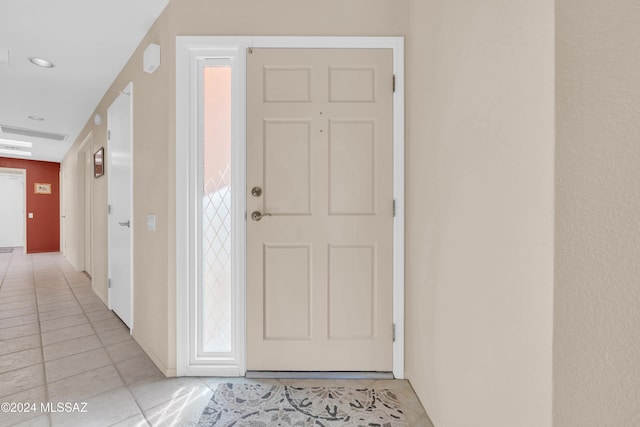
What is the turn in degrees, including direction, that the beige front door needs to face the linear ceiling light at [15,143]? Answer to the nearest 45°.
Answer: approximately 135° to its right

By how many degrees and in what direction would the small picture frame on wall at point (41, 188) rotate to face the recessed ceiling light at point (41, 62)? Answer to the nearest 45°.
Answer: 0° — it already faces it

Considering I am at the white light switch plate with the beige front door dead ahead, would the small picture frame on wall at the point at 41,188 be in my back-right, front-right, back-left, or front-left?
back-left

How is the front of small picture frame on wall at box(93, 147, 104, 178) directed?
to the viewer's left

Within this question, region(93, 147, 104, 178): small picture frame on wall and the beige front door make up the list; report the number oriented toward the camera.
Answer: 1

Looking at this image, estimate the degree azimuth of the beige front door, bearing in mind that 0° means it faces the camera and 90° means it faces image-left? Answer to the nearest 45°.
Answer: approximately 0°

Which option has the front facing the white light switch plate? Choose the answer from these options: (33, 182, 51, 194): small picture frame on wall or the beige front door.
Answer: the small picture frame on wall

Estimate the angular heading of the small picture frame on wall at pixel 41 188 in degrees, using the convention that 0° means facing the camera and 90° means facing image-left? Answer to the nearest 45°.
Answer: approximately 0°

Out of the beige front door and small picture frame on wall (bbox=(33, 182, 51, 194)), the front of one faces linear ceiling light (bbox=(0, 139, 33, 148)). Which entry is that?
the small picture frame on wall

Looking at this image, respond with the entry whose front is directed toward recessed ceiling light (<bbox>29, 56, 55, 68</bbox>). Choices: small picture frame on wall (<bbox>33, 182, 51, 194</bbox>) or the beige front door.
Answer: the small picture frame on wall
